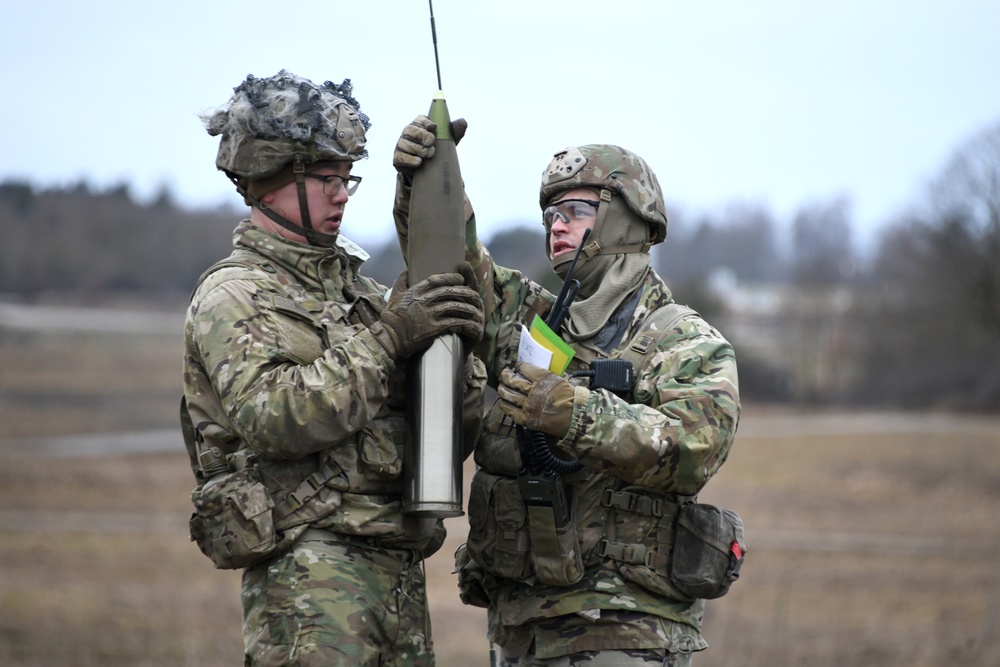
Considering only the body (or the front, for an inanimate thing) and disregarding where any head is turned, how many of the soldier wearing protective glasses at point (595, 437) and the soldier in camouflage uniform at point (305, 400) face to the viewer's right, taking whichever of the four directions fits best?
1

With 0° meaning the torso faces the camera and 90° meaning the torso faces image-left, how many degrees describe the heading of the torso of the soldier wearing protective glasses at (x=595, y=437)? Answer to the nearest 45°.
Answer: approximately 45°

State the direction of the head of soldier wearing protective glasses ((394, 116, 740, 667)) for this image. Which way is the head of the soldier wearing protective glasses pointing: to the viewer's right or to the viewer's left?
to the viewer's left

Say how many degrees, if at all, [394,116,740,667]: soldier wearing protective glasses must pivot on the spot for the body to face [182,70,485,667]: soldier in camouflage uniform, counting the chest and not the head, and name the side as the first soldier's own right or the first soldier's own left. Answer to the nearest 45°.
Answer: approximately 45° to the first soldier's own right

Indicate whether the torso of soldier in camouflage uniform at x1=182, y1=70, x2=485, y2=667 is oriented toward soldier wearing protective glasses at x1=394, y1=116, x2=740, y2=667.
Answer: yes

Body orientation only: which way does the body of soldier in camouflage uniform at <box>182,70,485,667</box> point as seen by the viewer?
to the viewer's right

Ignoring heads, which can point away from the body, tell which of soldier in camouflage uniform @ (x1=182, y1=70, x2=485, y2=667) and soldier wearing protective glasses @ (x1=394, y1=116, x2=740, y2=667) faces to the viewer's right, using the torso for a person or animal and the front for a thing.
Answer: the soldier in camouflage uniform

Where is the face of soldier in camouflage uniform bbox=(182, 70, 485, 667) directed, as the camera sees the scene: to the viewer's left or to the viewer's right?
to the viewer's right
